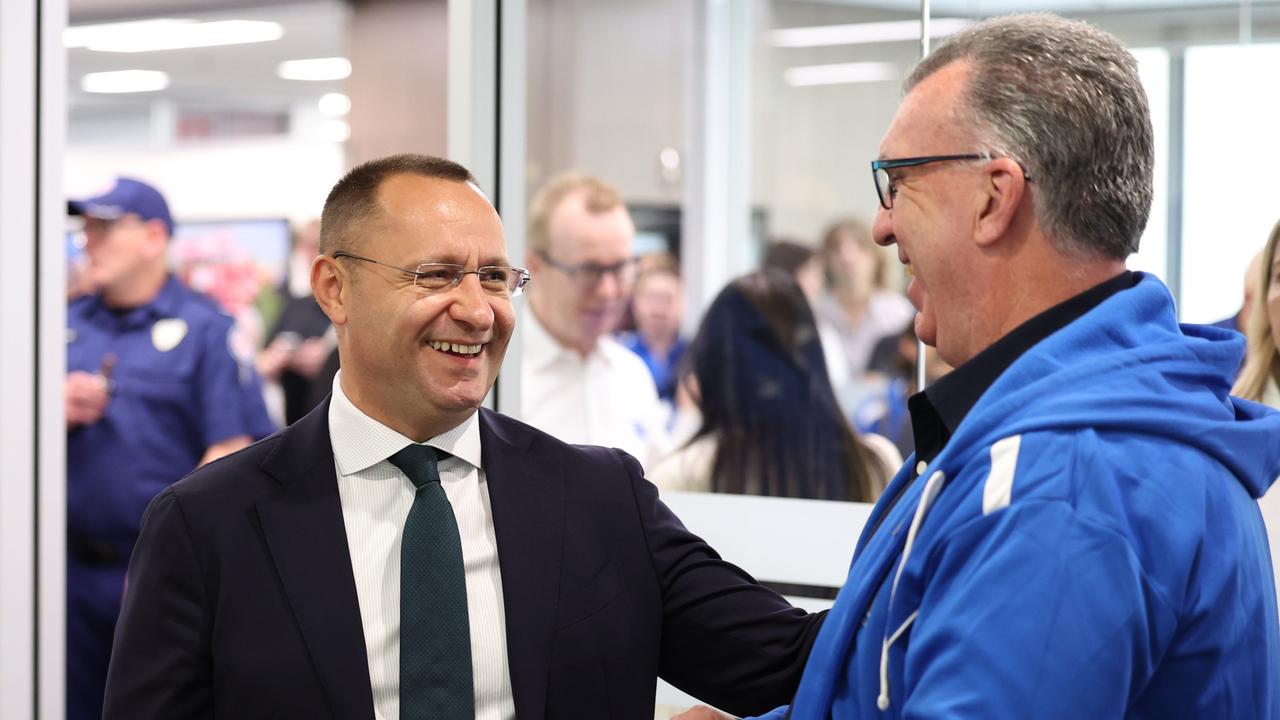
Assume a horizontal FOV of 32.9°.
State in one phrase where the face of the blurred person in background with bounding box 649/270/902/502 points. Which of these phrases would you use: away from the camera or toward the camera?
away from the camera

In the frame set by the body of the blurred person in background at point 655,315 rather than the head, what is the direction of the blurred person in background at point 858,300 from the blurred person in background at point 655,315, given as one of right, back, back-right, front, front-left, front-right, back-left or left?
back-left

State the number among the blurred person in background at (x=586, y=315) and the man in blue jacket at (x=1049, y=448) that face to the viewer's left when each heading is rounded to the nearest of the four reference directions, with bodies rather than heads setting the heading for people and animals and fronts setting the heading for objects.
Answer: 1

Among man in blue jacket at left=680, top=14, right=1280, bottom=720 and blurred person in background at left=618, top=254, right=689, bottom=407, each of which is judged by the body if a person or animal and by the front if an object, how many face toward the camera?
1

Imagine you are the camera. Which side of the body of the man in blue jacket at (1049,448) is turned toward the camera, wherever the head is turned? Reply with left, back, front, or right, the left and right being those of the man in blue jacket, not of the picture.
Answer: left

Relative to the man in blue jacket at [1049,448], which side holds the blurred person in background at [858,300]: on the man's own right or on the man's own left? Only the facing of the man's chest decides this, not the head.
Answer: on the man's own right

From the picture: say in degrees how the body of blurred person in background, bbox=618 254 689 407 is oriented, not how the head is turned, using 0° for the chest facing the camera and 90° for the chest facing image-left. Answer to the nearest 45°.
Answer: approximately 0°

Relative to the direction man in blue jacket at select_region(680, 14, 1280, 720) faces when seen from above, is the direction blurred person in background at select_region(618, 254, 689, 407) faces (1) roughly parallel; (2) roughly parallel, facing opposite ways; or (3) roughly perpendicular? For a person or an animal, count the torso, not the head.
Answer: roughly perpendicular

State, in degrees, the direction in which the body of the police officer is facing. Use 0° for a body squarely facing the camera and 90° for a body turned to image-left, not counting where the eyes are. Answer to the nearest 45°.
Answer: approximately 45°

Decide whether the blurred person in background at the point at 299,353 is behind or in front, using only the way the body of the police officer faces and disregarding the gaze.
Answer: behind

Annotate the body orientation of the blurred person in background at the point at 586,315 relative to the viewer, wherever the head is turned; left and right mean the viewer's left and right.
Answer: facing the viewer and to the right of the viewer

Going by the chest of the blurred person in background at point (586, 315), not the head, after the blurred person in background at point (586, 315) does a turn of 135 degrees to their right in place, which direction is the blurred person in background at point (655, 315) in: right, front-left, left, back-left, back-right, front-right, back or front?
right

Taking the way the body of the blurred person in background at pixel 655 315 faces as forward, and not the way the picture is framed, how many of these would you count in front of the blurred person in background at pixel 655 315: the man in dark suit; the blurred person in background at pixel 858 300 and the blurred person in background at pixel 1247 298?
1

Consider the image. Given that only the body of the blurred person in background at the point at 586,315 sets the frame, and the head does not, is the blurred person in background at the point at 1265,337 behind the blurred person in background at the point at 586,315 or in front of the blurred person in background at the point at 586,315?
in front

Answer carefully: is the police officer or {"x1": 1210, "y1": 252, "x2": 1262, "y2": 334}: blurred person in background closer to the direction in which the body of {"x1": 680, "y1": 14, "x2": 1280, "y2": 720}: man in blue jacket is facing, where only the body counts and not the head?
the police officer
